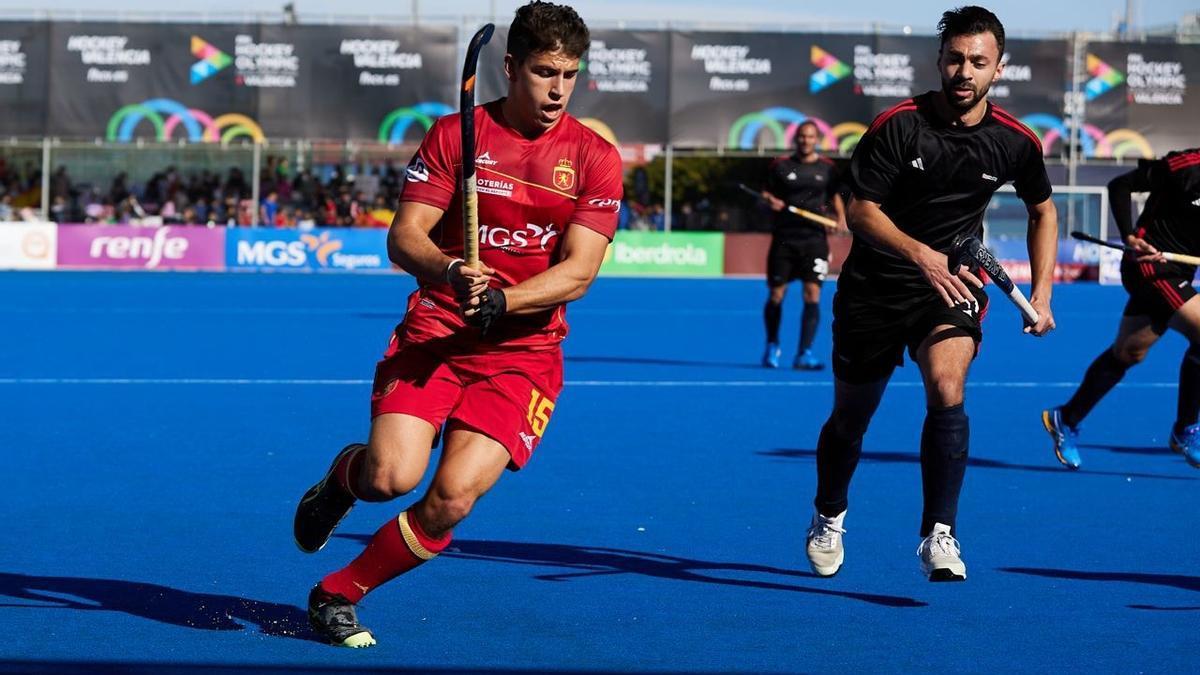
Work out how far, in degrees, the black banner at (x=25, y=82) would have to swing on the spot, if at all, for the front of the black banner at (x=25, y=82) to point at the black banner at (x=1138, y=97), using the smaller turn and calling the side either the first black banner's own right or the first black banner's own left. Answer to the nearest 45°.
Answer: approximately 90° to the first black banner's own left

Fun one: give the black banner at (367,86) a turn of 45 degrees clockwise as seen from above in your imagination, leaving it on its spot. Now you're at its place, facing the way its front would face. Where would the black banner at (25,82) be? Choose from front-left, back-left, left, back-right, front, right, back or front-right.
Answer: front-right

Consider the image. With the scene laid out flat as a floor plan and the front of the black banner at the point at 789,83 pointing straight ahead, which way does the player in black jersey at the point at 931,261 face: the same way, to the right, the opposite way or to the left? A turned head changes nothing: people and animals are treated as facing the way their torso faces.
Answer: the same way

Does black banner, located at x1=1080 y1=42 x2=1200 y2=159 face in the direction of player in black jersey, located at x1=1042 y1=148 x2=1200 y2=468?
yes

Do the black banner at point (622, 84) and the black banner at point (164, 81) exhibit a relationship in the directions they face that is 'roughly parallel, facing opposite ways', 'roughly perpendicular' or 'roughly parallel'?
roughly parallel

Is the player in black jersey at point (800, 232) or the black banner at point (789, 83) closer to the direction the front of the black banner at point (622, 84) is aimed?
the player in black jersey

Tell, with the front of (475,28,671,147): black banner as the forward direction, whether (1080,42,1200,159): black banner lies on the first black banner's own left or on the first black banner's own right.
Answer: on the first black banner's own left

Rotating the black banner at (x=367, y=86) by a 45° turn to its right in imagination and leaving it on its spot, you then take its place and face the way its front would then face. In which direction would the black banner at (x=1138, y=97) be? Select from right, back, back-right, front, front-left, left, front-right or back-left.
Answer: back-left

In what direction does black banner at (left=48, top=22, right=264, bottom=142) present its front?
toward the camera

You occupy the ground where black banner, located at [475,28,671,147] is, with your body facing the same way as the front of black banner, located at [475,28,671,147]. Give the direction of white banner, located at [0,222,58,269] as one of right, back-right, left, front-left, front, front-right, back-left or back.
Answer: right

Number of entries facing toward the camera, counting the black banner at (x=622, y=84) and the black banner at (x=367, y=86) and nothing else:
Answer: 2

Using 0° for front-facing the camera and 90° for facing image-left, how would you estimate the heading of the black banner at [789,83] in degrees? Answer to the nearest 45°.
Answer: approximately 0°

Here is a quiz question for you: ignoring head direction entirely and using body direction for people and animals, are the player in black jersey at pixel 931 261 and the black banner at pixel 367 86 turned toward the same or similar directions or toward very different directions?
same or similar directions

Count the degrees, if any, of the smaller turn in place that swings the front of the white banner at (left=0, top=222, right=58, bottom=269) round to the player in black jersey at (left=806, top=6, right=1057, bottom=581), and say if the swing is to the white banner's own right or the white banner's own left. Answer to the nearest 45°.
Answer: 0° — it already faces them

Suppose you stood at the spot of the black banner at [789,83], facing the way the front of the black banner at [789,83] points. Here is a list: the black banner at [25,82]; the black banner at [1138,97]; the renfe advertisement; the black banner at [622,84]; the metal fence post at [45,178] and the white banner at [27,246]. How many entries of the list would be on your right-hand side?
5

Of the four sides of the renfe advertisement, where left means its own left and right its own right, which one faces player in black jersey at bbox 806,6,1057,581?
front

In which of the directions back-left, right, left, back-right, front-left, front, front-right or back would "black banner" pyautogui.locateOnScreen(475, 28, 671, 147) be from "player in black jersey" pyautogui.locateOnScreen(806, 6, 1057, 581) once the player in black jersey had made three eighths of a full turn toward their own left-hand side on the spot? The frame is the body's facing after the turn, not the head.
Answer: front-left

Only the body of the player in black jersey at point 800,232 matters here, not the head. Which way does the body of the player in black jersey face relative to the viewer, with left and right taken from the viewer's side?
facing the viewer

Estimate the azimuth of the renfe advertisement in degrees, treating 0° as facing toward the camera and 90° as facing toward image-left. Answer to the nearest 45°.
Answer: approximately 0°

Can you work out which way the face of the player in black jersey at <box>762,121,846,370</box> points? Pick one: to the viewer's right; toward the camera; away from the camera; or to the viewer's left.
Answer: toward the camera
